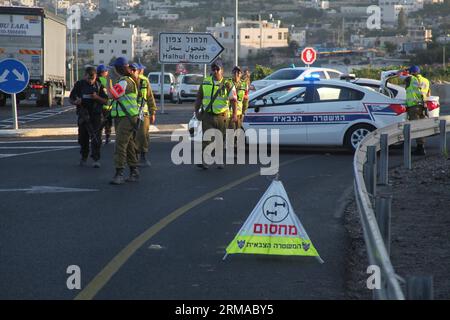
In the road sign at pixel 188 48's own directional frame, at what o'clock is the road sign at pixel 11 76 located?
the road sign at pixel 11 76 is roughly at 1 o'clock from the road sign at pixel 188 48.

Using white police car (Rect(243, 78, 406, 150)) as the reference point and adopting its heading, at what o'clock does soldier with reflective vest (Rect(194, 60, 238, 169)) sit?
The soldier with reflective vest is roughly at 10 o'clock from the white police car.

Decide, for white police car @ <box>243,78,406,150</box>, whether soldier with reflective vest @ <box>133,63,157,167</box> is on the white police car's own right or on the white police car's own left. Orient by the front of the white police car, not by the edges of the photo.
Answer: on the white police car's own left

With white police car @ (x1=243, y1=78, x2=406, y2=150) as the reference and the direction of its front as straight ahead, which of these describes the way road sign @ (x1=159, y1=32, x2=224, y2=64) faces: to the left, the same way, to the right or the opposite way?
to the left

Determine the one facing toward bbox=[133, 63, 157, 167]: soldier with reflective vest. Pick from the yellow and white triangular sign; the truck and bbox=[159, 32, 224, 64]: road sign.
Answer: the road sign

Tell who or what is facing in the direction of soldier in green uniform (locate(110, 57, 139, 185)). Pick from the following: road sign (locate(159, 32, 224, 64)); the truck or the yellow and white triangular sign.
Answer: the road sign

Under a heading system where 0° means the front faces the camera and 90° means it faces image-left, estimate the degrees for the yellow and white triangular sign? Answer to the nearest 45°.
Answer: approximately 0°

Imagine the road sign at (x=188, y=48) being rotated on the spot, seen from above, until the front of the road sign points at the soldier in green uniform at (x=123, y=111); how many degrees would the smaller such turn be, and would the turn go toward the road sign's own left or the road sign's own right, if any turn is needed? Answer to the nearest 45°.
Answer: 0° — it already faces them

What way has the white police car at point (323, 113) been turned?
to the viewer's left

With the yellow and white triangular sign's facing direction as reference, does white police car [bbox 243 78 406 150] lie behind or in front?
behind
